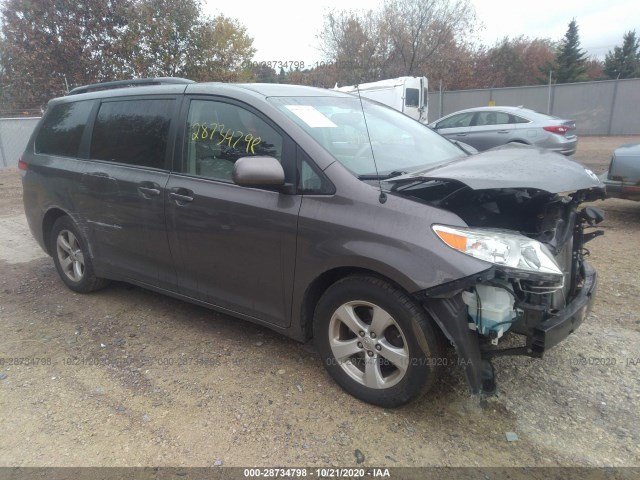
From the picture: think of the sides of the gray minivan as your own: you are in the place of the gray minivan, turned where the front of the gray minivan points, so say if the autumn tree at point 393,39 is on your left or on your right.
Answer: on your left

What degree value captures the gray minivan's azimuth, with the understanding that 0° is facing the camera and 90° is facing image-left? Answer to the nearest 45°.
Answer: approximately 315°

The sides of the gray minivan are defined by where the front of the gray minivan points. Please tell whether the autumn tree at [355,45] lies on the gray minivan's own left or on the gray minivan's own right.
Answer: on the gray minivan's own left

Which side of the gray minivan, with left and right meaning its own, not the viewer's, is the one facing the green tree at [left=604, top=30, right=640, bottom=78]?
left
